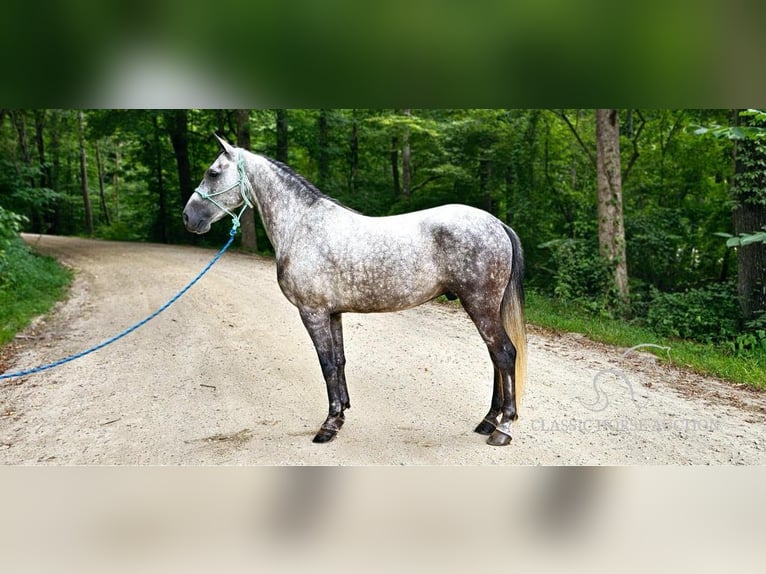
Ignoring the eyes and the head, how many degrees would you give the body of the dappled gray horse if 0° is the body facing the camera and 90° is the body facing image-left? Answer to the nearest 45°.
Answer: approximately 90°

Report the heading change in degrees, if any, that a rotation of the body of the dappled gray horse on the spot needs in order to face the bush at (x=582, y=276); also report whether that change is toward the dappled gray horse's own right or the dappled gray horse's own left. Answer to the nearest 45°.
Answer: approximately 135° to the dappled gray horse's own right

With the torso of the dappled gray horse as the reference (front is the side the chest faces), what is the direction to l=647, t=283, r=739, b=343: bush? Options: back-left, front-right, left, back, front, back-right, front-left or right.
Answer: back-right

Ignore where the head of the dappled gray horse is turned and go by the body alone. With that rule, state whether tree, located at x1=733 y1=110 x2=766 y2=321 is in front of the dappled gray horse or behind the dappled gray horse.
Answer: behind
